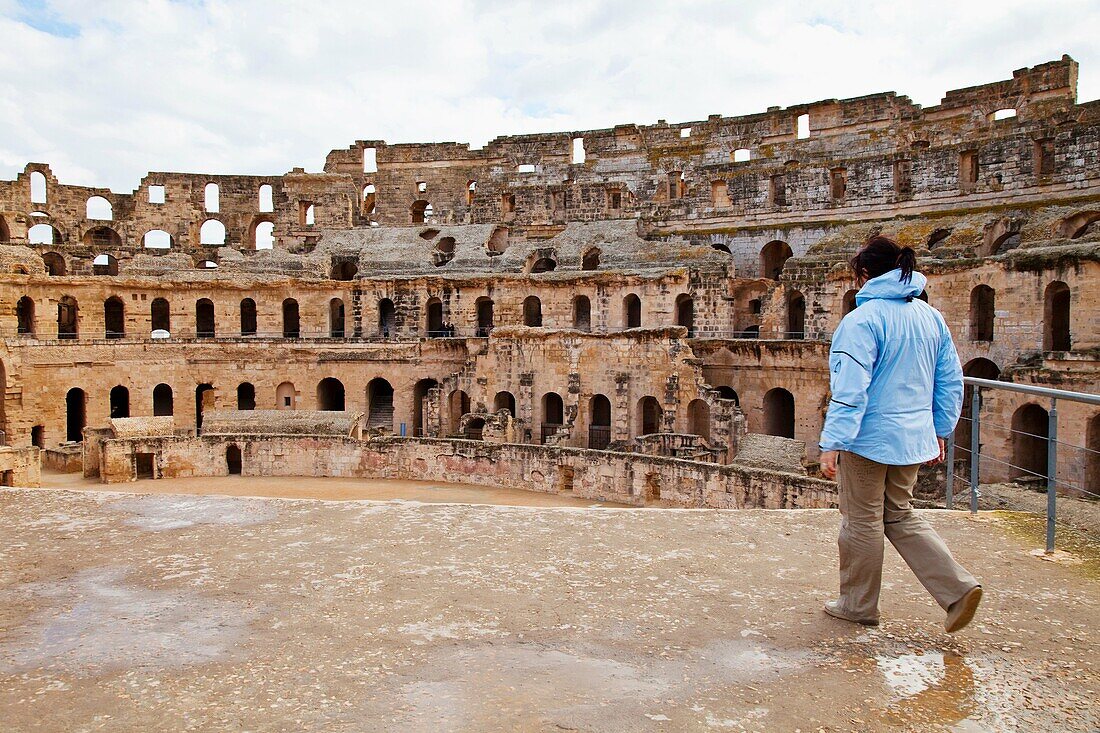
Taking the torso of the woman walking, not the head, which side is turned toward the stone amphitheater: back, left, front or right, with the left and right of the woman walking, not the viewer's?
front

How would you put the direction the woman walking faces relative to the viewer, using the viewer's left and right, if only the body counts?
facing away from the viewer and to the left of the viewer

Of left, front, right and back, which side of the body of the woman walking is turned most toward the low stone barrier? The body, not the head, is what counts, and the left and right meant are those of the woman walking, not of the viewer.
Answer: front

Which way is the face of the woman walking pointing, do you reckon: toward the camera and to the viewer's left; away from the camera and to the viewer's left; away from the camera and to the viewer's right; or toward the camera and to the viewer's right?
away from the camera and to the viewer's left
